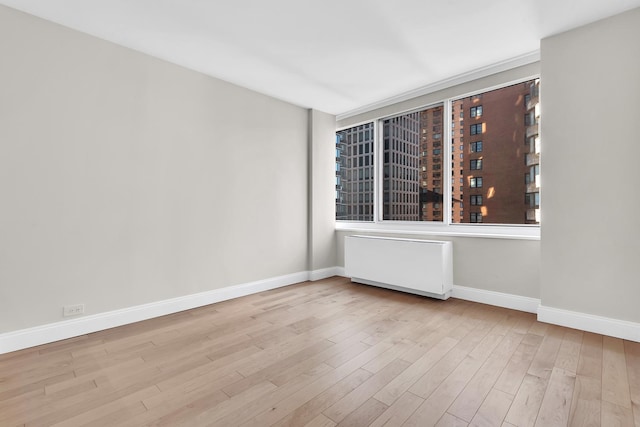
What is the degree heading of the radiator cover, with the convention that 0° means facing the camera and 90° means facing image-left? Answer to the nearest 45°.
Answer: approximately 45°

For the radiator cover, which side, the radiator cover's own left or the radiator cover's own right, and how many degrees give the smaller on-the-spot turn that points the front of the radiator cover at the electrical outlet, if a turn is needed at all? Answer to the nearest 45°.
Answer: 0° — it already faces it
